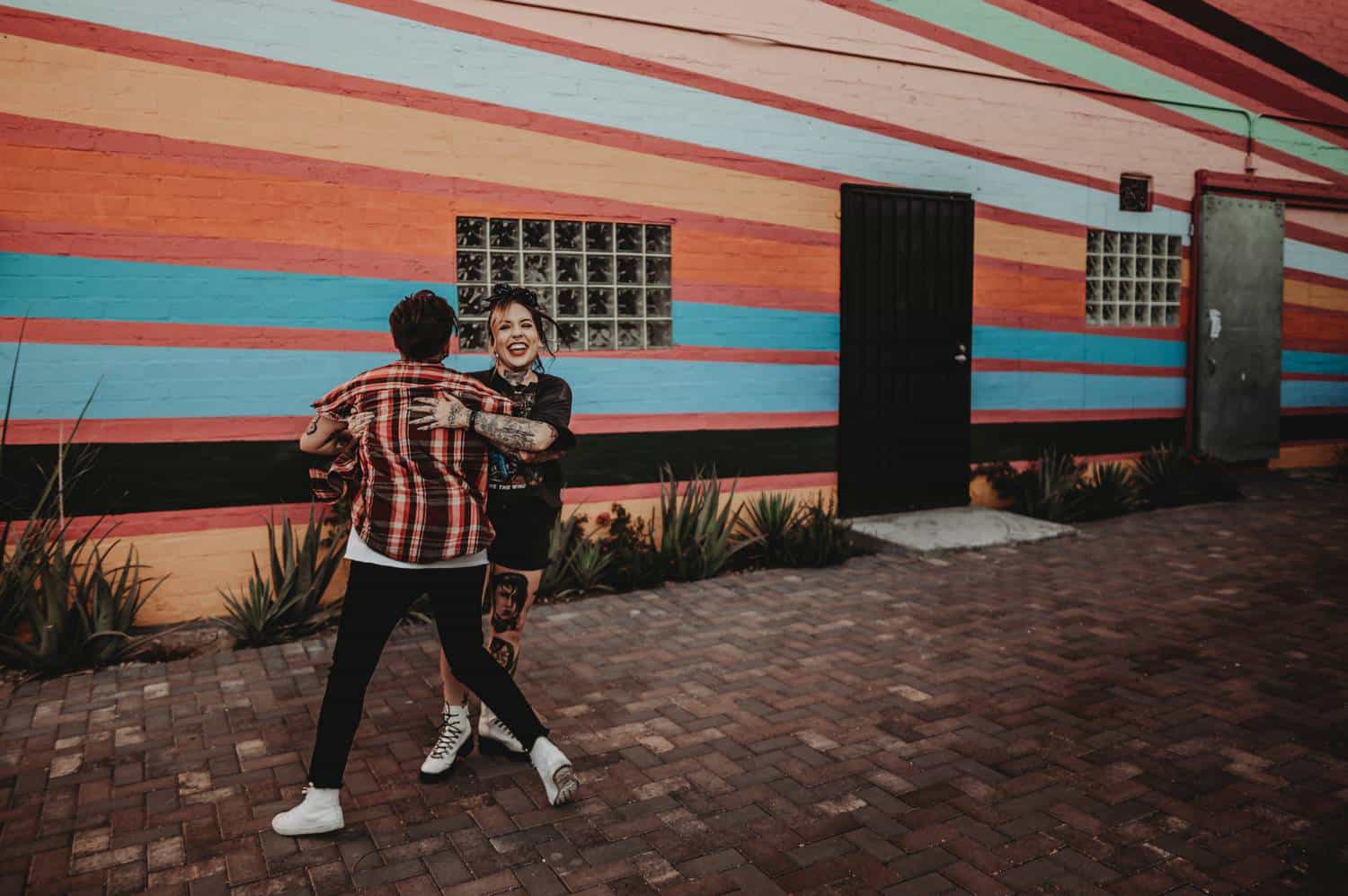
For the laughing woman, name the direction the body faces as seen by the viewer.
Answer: toward the camera

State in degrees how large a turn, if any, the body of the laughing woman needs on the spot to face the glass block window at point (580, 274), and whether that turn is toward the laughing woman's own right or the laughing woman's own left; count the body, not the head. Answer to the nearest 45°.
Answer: approximately 180°

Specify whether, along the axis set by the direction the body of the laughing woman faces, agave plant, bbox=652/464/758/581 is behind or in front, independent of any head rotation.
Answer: behind

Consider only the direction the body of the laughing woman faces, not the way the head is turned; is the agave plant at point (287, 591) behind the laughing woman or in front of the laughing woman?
behind

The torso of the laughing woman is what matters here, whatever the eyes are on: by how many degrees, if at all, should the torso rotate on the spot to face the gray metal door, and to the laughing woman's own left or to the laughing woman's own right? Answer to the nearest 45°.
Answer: approximately 135° to the laughing woman's own left
